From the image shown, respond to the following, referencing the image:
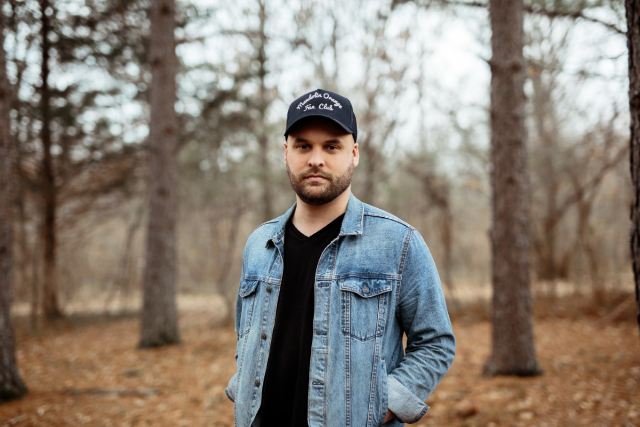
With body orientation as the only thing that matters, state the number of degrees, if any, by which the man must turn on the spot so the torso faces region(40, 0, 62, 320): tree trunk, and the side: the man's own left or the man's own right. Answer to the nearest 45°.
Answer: approximately 90° to the man's own right

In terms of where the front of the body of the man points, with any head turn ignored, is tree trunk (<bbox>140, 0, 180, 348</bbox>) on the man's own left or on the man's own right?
on the man's own right

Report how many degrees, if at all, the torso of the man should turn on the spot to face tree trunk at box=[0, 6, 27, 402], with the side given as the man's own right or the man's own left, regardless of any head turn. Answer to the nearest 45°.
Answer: approximately 90° to the man's own right

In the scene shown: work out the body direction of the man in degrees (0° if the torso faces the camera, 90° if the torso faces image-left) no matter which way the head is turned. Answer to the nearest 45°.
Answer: approximately 45°

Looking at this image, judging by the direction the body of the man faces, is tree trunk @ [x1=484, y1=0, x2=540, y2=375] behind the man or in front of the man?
behind

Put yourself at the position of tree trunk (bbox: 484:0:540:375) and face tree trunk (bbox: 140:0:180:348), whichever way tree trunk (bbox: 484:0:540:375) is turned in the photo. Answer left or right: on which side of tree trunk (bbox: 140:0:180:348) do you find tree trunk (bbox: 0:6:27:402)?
left
